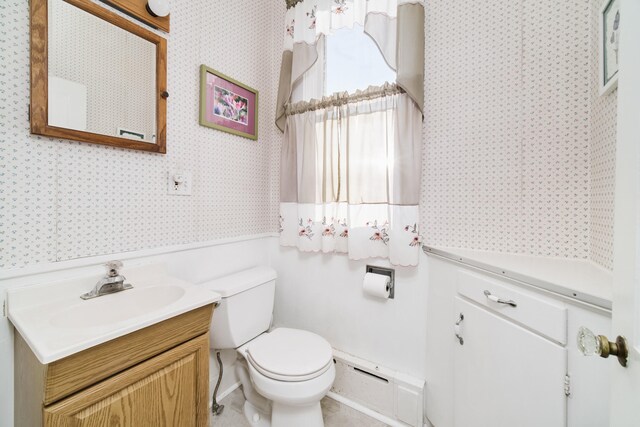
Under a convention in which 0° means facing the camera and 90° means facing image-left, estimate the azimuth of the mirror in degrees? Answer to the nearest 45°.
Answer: approximately 315°

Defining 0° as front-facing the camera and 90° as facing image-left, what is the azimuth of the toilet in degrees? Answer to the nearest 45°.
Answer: approximately 315°

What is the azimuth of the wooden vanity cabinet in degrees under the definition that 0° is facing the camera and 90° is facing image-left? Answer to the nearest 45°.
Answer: approximately 315°

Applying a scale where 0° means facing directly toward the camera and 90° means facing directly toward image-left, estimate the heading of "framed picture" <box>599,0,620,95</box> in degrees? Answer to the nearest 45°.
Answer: approximately 90°

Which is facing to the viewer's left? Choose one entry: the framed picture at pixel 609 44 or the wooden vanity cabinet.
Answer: the framed picture

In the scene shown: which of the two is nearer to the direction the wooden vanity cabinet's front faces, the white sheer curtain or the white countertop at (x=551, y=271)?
the white countertop
